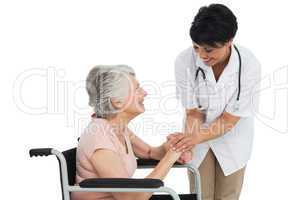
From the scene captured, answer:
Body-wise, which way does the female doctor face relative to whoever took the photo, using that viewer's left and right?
facing the viewer and to the left of the viewer

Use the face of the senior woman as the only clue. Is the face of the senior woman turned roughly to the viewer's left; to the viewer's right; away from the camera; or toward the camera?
to the viewer's right

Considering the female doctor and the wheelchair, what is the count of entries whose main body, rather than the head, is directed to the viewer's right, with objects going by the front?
1

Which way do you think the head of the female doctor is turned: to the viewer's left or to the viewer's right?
to the viewer's left

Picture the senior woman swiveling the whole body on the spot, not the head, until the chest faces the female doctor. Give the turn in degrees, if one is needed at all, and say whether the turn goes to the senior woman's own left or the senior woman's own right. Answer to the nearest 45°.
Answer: approximately 45° to the senior woman's own left

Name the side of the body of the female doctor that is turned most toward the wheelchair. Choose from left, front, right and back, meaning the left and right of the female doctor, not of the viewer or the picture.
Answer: front

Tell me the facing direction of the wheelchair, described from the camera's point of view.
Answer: facing to the right of the viewer

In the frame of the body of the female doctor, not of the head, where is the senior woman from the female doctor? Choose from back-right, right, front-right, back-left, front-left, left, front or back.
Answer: front

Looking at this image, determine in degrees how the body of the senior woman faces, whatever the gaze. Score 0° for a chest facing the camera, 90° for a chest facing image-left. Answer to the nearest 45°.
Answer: approximately 270°
